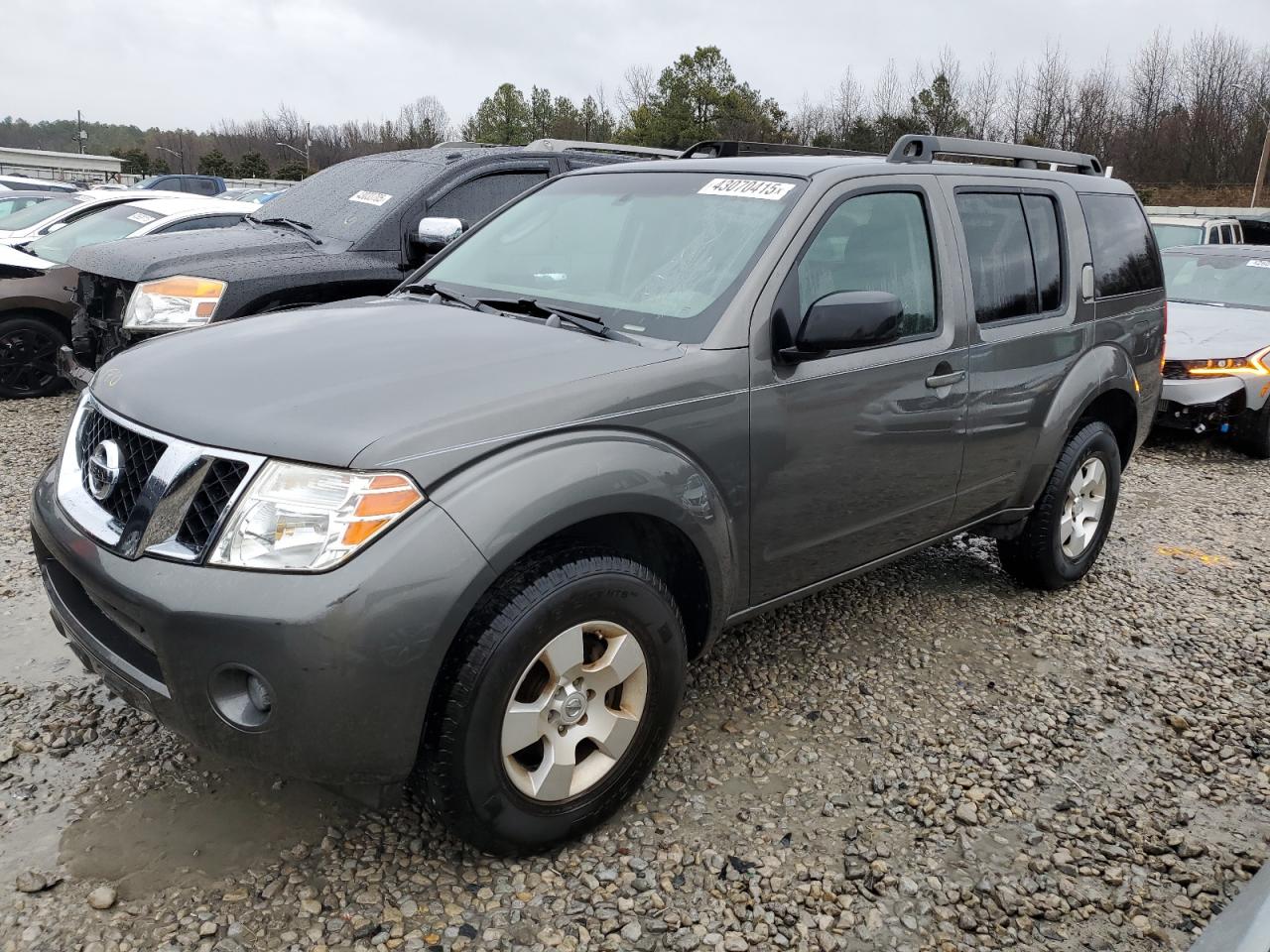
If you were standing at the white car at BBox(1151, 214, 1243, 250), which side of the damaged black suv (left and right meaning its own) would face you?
back

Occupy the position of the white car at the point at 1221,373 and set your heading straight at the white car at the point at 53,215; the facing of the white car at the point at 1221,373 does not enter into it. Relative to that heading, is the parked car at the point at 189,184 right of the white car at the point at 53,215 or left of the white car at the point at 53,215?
right
